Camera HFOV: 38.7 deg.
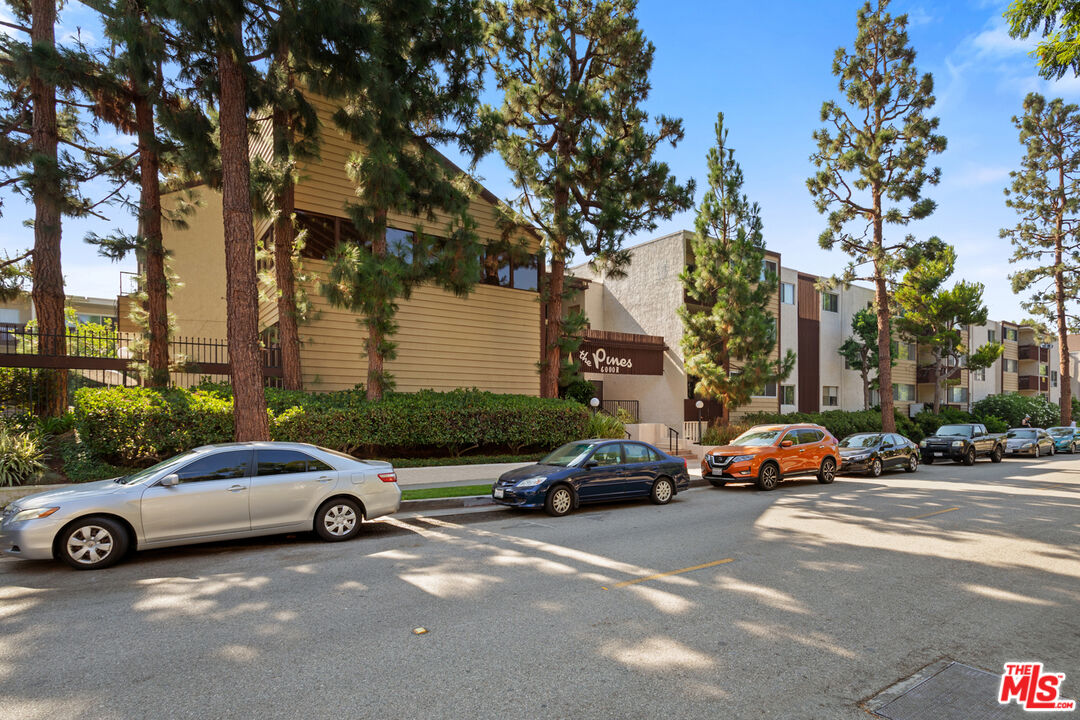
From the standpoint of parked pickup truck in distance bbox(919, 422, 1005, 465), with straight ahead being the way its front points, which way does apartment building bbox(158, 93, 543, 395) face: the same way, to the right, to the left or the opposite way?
to the left

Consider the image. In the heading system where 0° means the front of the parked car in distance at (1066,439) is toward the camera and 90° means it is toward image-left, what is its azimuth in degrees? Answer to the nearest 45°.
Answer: approximately 45°

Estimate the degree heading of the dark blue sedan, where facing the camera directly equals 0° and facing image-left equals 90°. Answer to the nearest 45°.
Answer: approximately 45°

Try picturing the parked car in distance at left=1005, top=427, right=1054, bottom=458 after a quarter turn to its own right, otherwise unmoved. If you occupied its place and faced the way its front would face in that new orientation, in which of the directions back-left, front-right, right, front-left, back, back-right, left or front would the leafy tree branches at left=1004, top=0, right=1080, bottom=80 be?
back-left

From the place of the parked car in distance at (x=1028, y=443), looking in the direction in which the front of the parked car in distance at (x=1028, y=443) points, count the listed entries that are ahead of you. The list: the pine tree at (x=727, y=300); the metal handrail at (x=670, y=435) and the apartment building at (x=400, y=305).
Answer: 3

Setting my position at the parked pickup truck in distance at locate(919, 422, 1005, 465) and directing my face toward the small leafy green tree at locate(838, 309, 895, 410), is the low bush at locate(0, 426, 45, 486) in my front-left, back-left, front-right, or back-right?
back-left

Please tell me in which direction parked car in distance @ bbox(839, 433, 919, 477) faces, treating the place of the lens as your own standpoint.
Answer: facing the viewer and to the left of the viewer

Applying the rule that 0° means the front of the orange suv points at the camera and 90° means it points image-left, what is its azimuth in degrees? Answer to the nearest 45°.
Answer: approximately 45°

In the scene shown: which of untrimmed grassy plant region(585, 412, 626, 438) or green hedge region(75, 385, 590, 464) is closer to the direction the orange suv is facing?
the green hedge

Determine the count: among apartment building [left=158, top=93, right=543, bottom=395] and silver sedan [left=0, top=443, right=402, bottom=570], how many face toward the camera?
1

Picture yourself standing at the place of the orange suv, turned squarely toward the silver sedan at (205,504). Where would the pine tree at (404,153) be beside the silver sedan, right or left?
right

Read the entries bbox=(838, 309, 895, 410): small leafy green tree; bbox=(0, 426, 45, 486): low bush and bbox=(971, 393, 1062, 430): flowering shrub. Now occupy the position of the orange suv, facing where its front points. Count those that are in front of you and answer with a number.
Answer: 1

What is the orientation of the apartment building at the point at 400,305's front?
toward the camera

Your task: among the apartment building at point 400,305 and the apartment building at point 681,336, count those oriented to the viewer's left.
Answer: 0

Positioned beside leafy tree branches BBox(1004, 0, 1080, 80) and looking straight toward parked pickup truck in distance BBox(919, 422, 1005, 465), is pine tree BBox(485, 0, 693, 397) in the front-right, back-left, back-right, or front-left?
front-left
